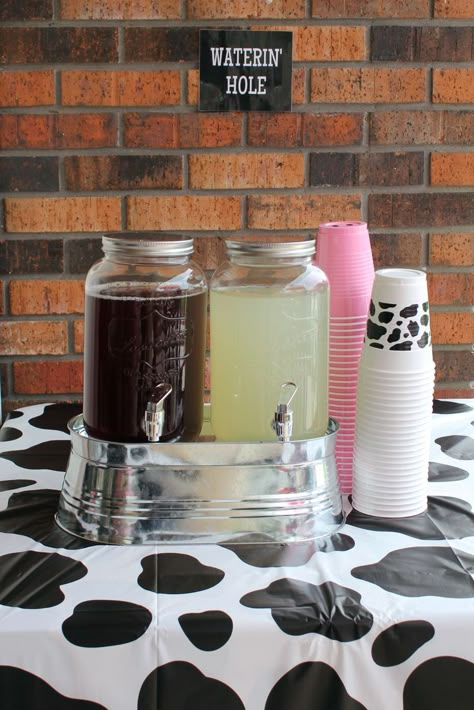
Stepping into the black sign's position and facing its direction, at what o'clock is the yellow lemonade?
The yellow lemonade is roughly at 12 o'clock from the black sign.

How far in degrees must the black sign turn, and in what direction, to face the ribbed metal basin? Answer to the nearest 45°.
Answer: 0° — it already faces it

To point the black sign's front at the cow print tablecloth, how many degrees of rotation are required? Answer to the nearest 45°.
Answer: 0° — it already faces it

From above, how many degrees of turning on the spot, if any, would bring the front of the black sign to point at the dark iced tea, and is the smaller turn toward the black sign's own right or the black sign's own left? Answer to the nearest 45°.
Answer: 0° — it already faces it

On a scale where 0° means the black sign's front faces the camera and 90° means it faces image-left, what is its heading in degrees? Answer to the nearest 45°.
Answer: approximately 0°
